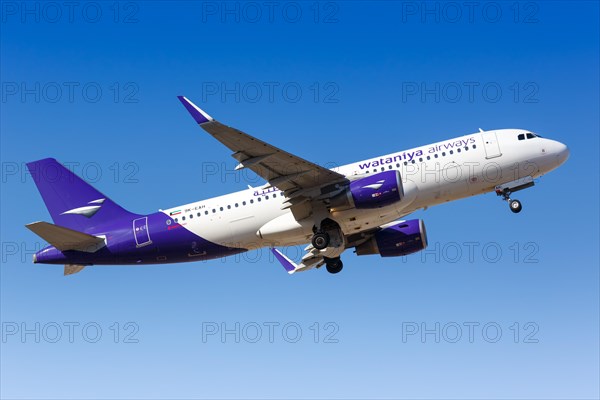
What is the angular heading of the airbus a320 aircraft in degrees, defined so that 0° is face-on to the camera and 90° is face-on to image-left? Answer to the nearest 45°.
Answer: approximately 270°
